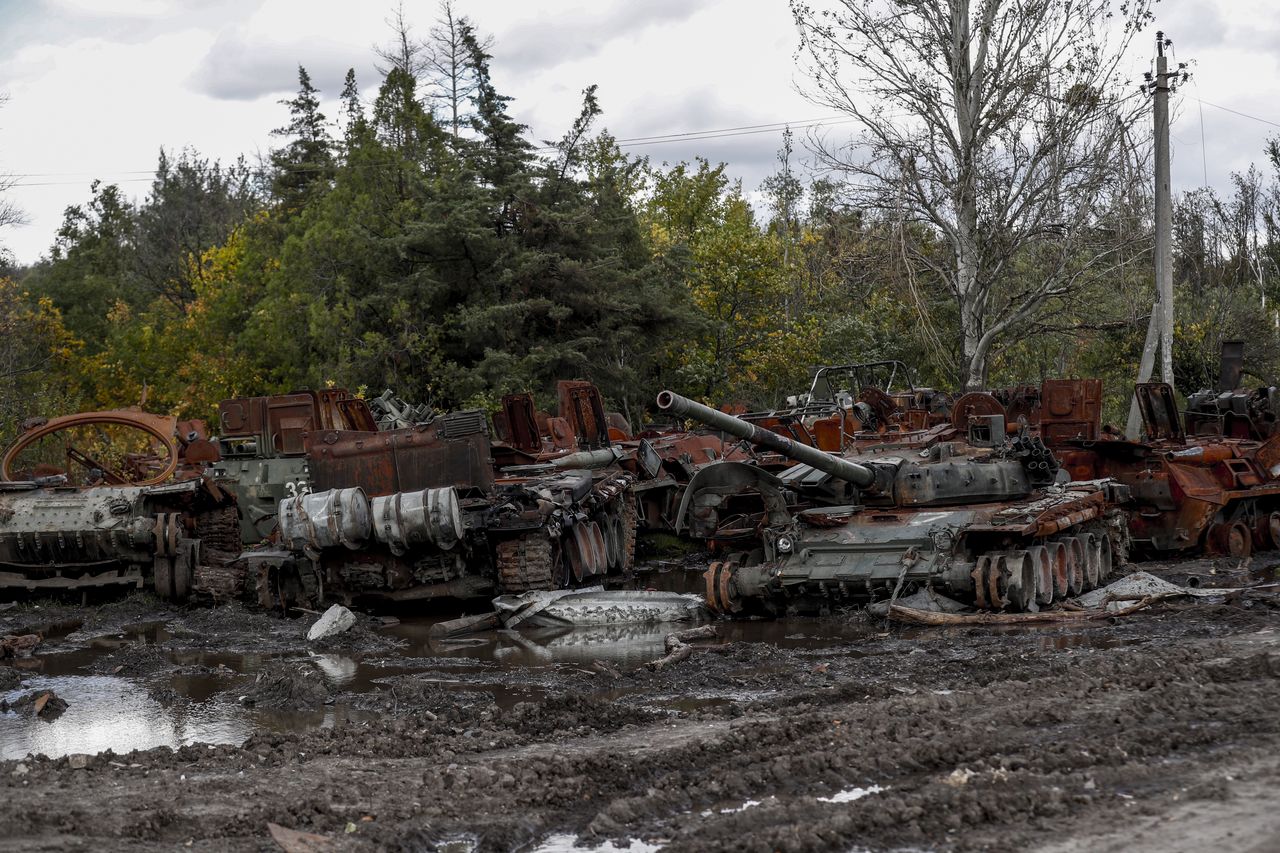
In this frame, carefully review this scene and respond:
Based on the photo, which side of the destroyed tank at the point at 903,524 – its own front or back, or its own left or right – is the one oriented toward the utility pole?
back

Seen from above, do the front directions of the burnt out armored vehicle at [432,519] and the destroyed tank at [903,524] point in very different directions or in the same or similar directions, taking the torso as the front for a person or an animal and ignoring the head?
very different directions

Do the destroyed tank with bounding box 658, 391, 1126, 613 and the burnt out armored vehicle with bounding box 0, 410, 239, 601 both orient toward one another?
no

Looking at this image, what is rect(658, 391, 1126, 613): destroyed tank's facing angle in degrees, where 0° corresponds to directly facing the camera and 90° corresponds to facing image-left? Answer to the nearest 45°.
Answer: approximately 45°

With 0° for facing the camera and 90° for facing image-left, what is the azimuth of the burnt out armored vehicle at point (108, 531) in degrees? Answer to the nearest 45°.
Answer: approximately 0°

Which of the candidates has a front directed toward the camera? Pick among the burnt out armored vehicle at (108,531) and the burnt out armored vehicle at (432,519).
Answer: the burnt out armored vehicle at (108,531)

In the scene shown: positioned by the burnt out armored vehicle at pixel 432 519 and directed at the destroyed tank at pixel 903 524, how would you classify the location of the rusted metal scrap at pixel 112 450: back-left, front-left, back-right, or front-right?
back-left

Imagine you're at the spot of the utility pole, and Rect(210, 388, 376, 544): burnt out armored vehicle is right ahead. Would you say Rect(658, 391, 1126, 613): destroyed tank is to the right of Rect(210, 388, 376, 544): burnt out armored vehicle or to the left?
left

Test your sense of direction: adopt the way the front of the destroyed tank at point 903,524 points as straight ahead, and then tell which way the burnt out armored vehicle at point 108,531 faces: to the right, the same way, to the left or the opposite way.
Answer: the same way

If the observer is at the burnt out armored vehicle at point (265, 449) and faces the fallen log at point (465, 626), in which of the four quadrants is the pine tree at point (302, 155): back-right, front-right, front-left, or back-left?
back-left

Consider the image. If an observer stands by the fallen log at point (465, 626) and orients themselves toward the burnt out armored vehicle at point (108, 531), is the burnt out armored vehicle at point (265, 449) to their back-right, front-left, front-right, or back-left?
front-right

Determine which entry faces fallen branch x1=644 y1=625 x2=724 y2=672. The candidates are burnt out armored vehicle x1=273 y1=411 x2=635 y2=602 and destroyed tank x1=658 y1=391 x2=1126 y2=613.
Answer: the destroyed tank

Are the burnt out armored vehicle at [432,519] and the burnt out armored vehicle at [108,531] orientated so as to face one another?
no

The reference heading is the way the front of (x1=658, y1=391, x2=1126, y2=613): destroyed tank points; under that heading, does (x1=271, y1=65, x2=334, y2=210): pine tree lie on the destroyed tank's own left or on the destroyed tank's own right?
on the destroyed tank's own right

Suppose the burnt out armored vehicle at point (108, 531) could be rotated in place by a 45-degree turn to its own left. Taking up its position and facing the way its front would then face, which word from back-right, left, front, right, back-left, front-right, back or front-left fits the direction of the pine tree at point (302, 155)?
back-left

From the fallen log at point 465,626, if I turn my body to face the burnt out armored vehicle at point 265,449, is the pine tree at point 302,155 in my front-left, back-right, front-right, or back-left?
front-right

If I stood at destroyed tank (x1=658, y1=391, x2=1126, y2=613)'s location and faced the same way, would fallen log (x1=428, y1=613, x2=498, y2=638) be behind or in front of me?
in front

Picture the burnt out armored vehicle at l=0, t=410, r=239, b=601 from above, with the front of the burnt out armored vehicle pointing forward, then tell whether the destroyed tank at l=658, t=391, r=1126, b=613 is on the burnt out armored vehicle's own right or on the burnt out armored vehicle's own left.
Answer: on the burnt out armored vehicle's own left

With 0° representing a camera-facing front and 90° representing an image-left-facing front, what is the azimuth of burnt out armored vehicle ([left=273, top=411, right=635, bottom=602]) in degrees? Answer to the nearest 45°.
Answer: approximately 225°

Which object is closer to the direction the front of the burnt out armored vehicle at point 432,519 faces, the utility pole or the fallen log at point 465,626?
the utility pole

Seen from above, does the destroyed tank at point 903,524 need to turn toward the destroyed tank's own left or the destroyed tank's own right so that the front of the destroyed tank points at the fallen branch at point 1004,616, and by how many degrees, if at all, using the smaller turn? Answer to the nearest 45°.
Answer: approximately 90° to the destroyed tank's own left
